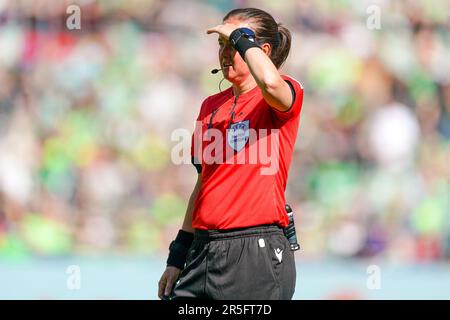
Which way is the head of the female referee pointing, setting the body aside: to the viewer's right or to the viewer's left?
to the viewer's left

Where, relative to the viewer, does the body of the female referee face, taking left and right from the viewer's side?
facing the viewer and to the left of the viewer
